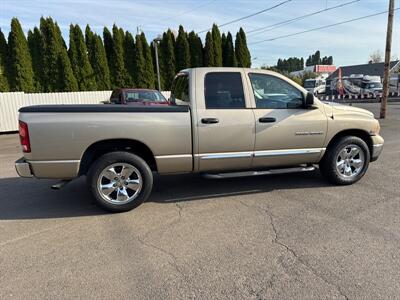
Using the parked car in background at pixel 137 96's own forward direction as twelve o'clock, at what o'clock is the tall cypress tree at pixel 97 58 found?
The tall cypress tree is roughly at 7 o'clock from the parked car in background.

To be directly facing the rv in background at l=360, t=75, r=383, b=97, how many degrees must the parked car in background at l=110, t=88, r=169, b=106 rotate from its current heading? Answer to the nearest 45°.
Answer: approximately 90° to its left

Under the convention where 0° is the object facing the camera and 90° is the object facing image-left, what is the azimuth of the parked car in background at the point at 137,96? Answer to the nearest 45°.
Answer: approximately 315°

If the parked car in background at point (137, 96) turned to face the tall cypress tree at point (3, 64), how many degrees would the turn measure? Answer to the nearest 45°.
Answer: approximately 180°

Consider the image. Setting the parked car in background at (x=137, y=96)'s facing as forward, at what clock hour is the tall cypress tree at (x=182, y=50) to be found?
The tall cypress tree is roughly at 8 o'clock from the parked car in background.

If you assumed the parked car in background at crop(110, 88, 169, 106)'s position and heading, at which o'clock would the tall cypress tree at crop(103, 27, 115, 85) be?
The tall cypress tree is roughly at 7 o'clock from the parked car in background.

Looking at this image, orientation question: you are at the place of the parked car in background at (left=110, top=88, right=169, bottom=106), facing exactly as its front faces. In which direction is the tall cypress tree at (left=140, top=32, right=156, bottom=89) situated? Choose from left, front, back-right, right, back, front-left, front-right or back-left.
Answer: back-left

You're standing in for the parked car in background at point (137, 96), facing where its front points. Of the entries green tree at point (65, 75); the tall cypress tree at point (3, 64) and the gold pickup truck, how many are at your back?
2

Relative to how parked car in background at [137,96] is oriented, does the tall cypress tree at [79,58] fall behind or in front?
behind

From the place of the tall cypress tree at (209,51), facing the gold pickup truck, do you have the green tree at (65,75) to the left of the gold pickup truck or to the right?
right

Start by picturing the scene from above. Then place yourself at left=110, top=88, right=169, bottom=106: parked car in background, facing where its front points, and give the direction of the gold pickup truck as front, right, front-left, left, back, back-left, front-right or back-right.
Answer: front-right

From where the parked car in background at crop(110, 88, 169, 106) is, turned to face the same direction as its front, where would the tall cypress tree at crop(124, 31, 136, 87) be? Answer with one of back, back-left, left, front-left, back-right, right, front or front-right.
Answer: back-left
